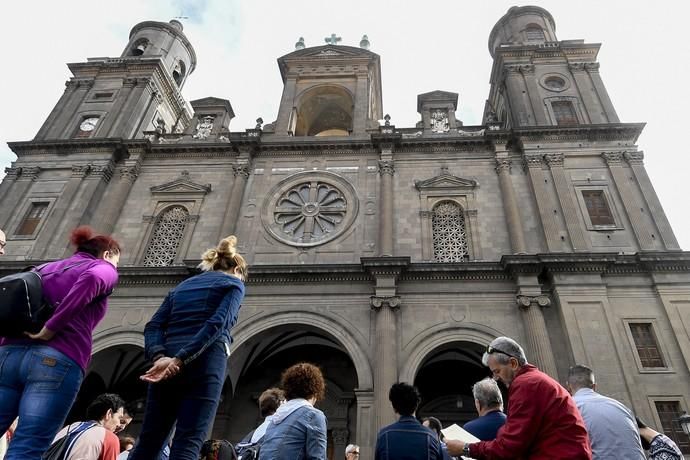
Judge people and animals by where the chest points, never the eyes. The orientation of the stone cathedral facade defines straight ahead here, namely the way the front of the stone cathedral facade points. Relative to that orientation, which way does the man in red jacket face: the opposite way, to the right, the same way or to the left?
to the right

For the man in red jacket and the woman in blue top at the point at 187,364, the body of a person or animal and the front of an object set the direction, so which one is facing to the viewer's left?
the man in red jacket

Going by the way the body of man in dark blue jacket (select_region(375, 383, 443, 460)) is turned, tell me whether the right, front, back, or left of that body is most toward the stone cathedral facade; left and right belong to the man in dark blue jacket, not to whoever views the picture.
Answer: front

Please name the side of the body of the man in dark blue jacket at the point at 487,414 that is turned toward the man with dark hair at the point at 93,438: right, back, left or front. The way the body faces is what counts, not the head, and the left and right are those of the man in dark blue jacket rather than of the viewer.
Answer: left

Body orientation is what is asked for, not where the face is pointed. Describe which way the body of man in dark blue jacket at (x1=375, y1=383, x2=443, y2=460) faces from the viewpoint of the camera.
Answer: away from the camera

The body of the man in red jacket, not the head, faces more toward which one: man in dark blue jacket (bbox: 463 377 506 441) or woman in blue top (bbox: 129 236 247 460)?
the woman in blue top

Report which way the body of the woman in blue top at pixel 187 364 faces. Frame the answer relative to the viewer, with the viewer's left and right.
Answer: facing away from the viewer and to the right of the viewer

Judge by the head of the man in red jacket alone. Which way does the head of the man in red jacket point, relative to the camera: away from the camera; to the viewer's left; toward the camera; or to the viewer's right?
to the viewer's left

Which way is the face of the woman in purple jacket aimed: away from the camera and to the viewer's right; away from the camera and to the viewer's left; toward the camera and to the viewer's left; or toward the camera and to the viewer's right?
away from the camera and to the viewer's right

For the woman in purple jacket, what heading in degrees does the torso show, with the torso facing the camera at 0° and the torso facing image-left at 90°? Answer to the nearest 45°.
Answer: approximately 225°

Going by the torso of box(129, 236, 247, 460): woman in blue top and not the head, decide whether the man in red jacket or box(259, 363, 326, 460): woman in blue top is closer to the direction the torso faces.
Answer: the woman in blue top

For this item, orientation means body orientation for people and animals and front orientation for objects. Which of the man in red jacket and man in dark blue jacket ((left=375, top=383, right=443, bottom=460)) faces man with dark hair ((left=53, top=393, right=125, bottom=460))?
the man in red jacket

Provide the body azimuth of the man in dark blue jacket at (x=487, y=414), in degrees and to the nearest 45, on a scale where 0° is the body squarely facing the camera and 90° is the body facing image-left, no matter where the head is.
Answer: approximately 135°

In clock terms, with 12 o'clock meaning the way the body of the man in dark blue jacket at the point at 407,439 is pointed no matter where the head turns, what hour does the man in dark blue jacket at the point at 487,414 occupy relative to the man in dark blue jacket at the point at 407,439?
the man in dark blue jacket at the point at 487,414 is roughly at 2 o'clock from the man in dark blue jacket at the point at 407,439.

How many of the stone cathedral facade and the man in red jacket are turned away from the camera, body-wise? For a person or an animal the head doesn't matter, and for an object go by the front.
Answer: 0

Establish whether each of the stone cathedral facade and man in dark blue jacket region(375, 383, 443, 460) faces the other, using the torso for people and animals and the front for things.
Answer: yes

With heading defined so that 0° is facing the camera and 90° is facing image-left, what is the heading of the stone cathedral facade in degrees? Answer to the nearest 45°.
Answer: approximately 0°
